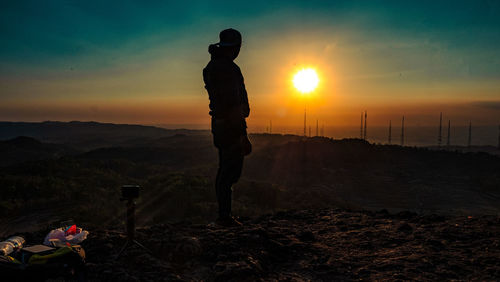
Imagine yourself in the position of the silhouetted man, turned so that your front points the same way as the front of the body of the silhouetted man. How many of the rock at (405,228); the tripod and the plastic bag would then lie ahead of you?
1

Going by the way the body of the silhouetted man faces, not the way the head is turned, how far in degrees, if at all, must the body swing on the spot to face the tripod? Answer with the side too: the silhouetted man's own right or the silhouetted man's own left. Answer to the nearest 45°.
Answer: approximately 135° to the silhouetted man's own right

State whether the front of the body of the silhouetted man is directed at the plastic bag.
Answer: no

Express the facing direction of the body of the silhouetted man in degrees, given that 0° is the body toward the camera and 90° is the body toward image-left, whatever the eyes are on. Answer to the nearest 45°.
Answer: approximately 270°

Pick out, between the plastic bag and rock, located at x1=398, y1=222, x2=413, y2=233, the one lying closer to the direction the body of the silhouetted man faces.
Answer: the rock

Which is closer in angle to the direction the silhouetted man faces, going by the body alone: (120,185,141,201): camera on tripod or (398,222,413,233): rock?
the rock

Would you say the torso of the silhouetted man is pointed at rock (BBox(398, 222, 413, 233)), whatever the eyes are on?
yes

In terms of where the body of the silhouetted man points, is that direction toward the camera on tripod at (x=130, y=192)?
no
